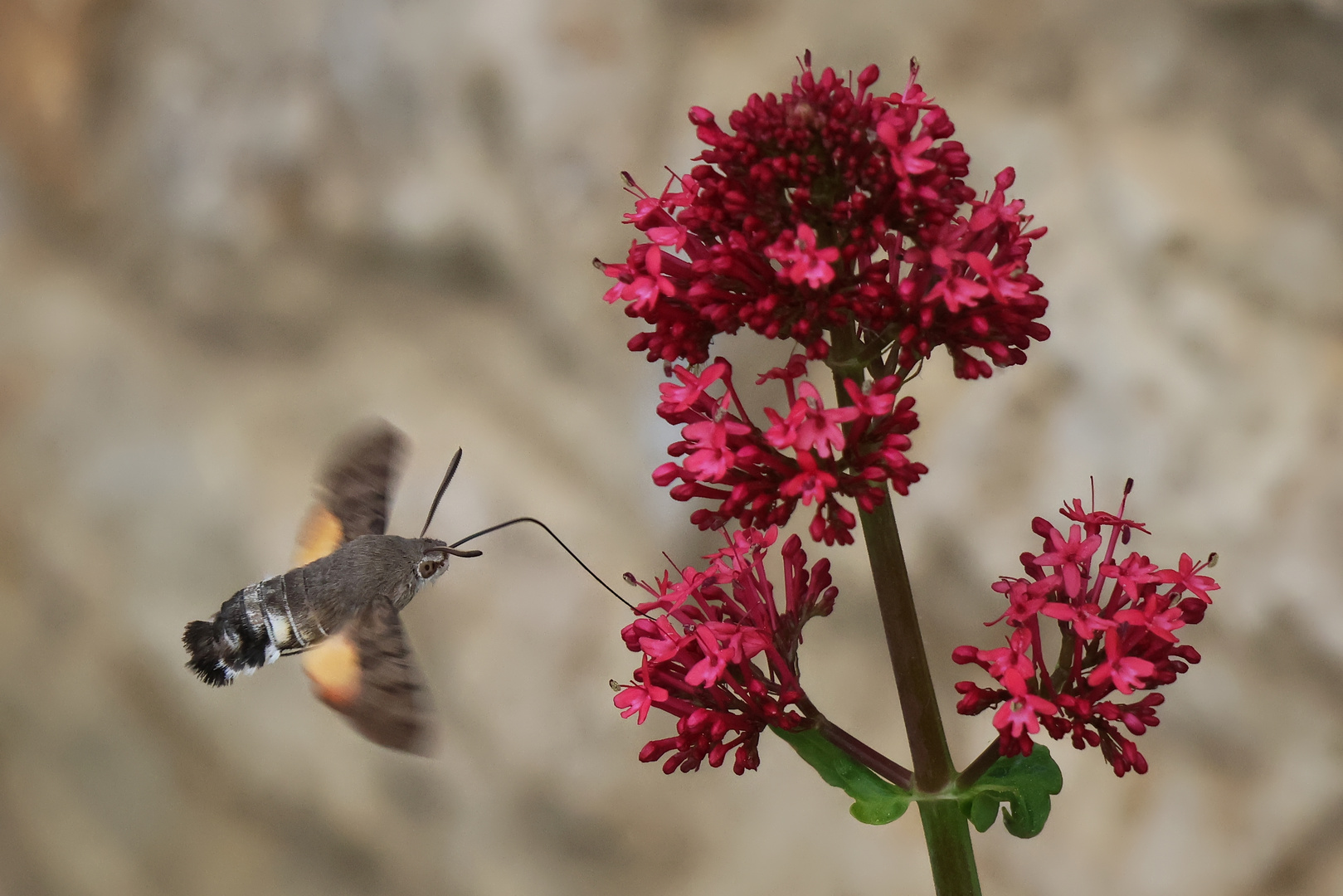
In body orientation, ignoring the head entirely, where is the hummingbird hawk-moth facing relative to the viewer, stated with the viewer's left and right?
facing to the right of the viewer
